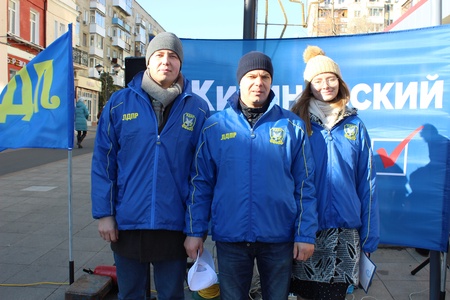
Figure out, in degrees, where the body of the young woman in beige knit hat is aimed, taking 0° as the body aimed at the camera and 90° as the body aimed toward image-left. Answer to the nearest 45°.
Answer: approximately 0°

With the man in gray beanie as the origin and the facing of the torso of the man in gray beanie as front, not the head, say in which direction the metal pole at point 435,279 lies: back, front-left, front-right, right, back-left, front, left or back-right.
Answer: left

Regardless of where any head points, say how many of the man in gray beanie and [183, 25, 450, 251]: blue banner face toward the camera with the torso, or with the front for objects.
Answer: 2

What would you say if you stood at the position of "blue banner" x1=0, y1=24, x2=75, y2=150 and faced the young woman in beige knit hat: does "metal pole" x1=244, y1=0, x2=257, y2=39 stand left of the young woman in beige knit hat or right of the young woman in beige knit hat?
left

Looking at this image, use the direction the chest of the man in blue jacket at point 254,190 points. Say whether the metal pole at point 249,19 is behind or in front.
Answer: behind

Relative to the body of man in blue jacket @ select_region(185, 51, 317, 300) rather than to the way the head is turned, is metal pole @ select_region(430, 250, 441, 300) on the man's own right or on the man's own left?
on the man's own left
